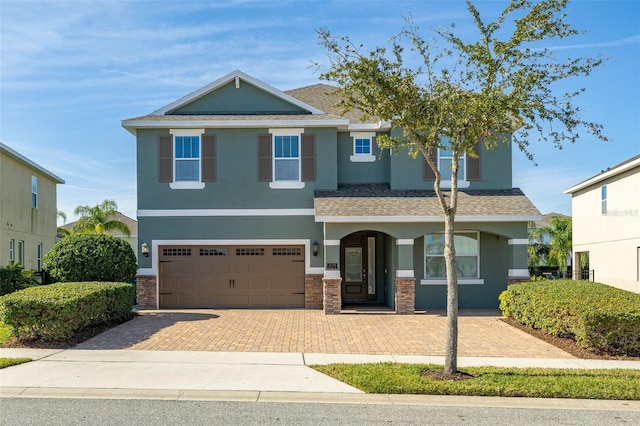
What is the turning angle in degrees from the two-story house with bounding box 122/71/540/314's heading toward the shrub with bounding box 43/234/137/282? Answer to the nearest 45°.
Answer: approximately 45° to its right

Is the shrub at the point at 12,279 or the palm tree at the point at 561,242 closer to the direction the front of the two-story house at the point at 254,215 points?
the shrub

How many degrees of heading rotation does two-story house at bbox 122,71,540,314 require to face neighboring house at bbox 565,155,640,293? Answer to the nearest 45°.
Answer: approximately 135° to its left

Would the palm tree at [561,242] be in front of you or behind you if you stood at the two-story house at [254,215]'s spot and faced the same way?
behind

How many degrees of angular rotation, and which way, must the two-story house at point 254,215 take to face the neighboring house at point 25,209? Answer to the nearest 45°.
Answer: approximately 135° to its right

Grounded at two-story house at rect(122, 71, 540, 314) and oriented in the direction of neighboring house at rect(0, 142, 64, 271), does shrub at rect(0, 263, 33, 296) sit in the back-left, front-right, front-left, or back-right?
front-left

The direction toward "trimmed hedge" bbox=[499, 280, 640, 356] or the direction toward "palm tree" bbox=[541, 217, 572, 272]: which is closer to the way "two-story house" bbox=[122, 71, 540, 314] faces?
the trimmed hedge

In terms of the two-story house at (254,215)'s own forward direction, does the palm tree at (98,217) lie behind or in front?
behind

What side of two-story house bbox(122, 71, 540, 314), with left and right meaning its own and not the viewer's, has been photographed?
front

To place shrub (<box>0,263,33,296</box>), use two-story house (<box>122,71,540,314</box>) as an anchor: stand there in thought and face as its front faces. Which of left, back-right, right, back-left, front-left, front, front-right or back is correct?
right
